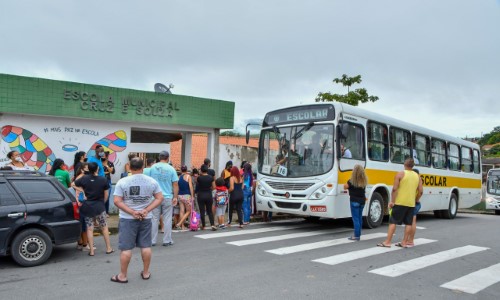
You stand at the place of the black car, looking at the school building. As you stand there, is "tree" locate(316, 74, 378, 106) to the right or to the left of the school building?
right

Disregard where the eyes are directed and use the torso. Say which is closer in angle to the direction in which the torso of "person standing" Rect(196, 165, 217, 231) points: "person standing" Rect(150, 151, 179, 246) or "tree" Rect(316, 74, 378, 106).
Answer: the tree

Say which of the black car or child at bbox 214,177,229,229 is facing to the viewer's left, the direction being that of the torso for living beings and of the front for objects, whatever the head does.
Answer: the black car

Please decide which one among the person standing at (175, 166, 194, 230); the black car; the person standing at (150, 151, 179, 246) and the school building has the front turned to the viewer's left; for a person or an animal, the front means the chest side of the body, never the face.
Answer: the black car

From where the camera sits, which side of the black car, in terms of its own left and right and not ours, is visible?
left

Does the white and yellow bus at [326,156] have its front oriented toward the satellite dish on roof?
no

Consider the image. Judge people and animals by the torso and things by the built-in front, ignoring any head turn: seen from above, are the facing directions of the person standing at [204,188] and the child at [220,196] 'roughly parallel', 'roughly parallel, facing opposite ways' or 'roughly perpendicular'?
roughly parallel

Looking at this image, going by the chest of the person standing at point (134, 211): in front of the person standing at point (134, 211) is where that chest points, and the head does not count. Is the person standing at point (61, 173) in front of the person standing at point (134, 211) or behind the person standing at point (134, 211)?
in front

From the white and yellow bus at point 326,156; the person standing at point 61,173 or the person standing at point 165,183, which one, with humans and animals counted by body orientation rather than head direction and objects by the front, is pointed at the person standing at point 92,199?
the white and yellow bus

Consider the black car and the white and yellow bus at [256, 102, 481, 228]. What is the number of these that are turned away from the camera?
0

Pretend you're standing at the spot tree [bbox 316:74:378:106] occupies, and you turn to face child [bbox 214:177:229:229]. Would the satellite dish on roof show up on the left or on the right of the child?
right

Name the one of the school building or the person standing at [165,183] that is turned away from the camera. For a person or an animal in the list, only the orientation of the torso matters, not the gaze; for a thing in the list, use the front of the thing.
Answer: the person standing

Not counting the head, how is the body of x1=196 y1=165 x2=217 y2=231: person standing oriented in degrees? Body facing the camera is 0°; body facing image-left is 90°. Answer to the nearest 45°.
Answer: approximately 180°

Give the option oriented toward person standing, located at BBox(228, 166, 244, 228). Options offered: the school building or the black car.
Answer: the school building
